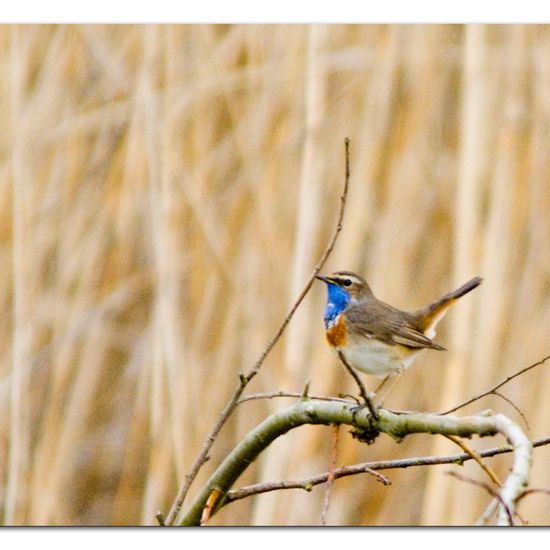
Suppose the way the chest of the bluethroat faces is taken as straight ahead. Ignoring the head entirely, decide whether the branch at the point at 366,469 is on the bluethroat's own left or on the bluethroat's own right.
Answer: on the bluethroat's own left

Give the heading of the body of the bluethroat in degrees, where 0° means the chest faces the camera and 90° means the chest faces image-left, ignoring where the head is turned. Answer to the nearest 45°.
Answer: approximately 90°

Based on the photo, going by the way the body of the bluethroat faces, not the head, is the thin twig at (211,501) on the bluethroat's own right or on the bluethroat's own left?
on the bluethroat's own left

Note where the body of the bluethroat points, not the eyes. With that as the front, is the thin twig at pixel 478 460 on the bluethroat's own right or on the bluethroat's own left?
on the bluethroat's own left
